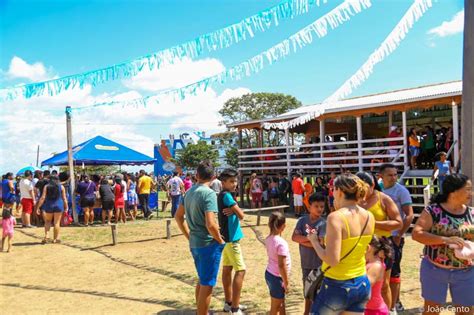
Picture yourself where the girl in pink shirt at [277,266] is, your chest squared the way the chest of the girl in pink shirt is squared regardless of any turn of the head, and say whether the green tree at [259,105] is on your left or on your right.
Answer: on your left

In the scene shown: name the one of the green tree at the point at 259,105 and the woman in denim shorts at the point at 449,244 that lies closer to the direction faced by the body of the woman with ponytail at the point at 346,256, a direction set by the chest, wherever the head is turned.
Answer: the green tree

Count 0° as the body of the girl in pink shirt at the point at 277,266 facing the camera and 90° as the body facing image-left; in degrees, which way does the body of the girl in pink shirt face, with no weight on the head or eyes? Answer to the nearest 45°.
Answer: approximately 225°

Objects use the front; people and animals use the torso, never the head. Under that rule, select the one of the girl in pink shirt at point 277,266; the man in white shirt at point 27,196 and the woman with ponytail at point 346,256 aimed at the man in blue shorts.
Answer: the woman with ponytail

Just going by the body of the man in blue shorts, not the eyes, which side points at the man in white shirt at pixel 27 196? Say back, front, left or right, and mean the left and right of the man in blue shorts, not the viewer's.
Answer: left

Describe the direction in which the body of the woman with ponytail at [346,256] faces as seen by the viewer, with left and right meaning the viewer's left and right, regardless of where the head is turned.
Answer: facing away from the viewer and to the left of the viewer

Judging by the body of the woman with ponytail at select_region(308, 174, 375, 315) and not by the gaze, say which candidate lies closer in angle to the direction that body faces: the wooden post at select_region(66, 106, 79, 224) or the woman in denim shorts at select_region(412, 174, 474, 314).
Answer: the wooden post

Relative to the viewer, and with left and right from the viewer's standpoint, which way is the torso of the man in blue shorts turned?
facing away from the viewer and to the right of the viewer

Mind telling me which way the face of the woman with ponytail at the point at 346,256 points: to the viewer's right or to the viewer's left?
to the viewer's left

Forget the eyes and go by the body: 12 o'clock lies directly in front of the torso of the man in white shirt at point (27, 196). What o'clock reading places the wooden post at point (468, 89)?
The wooden post is roughly at 4 o'clock from the man in white shirt.

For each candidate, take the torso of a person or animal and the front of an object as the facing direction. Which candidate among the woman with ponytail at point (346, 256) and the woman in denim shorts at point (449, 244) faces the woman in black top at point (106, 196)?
the woman with ponytail
